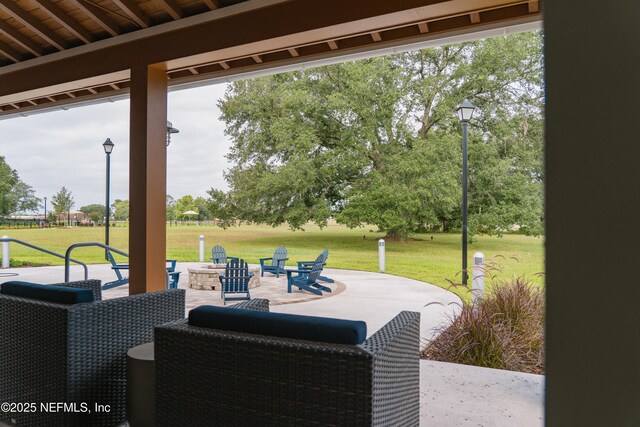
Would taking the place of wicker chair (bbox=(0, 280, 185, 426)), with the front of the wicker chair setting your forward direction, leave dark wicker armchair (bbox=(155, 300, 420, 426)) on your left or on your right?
on your right

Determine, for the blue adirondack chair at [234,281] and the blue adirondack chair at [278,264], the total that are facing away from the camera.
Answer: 1

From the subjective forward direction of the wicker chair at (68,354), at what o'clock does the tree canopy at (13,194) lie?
The tree canopy is roughly at 10 o'clock from the wicker chair.

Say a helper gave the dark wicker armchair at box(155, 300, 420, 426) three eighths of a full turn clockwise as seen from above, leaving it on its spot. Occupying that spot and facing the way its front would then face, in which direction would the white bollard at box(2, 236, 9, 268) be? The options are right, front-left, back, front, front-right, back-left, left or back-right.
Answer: back-right

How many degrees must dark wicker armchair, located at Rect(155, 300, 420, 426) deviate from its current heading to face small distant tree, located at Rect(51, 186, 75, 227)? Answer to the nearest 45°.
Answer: approximately 90° to its left

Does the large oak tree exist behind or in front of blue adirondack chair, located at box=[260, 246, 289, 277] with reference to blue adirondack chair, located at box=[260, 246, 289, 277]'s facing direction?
behind

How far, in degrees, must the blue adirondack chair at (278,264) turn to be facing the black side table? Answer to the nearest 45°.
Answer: approximately 45° to its left

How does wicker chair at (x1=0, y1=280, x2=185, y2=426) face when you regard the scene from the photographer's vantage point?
facing away from the viewer and to the right of the viewer

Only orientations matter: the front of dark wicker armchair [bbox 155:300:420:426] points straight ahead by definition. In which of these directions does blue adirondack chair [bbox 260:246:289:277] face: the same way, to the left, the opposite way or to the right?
the opposite way

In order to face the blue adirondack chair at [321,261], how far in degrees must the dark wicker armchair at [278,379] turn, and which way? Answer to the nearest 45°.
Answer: approximately 45° to its left

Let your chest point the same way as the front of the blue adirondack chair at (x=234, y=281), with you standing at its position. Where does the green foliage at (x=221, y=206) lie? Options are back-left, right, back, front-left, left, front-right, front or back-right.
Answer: front

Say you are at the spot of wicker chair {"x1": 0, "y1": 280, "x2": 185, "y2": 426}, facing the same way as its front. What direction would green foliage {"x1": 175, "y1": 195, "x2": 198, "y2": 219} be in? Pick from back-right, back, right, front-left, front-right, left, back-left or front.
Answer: front-left

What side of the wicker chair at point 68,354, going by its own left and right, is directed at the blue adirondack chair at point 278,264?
front

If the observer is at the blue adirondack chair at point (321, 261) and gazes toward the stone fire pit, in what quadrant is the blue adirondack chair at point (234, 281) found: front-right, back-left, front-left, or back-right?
front-left

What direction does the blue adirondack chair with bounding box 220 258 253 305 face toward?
away from the camera

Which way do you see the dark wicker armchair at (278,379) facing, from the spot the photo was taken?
facing away from the viewer and to the right of the viewer

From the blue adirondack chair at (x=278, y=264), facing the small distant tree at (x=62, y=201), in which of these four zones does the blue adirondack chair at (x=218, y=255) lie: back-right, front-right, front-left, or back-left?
front-left

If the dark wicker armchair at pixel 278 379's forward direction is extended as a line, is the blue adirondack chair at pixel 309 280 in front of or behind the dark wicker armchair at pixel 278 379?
in front

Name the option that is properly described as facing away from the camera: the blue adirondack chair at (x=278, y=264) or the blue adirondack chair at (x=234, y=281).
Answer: the blue adirondack chair at (x=234, y=281)
